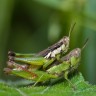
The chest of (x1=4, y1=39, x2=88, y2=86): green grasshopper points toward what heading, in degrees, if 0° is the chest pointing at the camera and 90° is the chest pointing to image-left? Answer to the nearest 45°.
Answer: approximately 270°

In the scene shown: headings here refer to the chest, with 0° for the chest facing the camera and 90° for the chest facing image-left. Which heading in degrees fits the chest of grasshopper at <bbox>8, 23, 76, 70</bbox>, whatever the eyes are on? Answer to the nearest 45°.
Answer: approximately 270°
